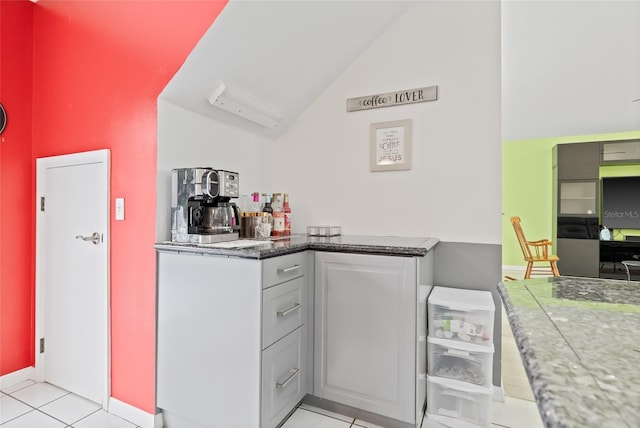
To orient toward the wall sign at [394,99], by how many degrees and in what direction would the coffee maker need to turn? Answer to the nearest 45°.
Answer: approximately 45° to its left

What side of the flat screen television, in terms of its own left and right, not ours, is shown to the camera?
front

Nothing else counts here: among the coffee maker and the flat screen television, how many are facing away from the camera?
0

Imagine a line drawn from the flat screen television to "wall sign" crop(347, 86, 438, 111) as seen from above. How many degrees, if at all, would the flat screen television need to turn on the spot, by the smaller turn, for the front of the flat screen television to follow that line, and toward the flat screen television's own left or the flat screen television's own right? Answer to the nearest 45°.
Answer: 0° — it already faces it
